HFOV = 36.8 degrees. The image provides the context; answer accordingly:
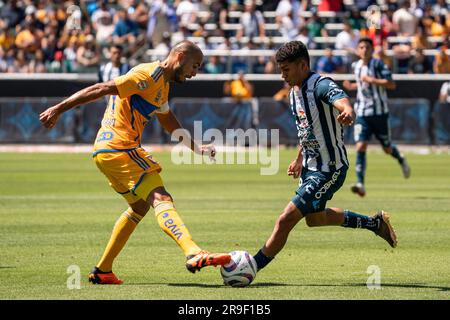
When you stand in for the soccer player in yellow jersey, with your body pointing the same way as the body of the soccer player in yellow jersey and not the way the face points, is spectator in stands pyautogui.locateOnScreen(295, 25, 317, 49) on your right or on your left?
on your left

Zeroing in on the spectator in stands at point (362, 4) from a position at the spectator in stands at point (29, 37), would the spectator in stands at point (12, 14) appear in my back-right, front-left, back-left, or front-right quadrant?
back-left

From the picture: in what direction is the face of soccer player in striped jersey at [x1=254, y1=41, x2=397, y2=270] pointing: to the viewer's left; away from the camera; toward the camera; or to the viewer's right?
to the viewer's left

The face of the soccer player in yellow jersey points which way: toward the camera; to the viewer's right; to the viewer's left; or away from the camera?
to the viewer's right

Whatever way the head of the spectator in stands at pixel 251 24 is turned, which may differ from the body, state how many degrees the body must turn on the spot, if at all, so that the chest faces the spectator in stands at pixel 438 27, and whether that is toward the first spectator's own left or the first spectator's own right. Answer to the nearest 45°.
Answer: approximately 90° to the first spectator's own left

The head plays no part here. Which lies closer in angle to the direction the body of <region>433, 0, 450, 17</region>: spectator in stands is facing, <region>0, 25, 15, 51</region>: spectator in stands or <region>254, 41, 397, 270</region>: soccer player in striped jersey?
the soccer player in striped jersey

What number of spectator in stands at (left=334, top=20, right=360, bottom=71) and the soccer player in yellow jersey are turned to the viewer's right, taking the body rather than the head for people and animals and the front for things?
1

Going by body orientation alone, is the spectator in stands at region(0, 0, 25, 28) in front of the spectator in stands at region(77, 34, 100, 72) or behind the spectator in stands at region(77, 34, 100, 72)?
behind

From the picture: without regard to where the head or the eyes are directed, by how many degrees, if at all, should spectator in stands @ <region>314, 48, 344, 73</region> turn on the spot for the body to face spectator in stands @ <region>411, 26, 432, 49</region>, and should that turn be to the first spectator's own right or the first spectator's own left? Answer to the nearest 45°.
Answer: approximately 90° to the first spectator's own left

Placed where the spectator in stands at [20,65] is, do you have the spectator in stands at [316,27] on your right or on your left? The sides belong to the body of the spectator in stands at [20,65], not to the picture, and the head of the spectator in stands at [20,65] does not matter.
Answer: on your left

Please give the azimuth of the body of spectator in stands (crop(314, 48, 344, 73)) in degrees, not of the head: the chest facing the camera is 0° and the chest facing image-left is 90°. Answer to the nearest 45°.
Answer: approximately 0°

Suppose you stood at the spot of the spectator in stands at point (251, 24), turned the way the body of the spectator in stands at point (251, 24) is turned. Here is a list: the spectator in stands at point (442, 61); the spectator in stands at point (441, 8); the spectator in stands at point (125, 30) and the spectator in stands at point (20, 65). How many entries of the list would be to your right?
2

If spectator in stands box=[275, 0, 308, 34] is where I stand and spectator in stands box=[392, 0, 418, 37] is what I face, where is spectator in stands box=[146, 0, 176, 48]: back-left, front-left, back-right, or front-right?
back-right

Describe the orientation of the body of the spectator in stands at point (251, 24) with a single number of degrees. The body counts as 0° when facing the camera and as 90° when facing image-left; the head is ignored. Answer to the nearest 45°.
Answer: approximately 0°
